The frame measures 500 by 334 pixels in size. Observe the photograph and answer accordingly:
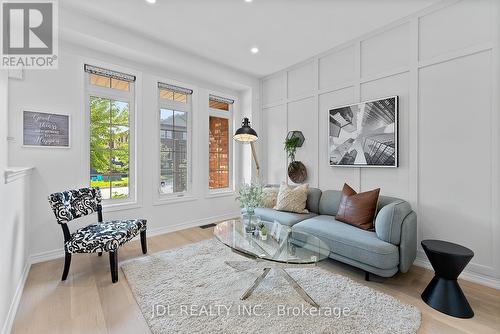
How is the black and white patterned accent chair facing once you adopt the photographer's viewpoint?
facing the viewer and to the right of the viewer

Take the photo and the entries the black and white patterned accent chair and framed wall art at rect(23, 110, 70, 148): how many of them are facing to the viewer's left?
0

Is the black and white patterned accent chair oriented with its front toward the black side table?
yes

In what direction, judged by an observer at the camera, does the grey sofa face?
facing the viewer and to the left of the viewer

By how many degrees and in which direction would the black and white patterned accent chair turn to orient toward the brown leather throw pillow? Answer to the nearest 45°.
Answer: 0° — it already faces it

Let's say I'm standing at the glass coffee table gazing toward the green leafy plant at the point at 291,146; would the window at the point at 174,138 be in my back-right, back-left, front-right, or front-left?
front-left

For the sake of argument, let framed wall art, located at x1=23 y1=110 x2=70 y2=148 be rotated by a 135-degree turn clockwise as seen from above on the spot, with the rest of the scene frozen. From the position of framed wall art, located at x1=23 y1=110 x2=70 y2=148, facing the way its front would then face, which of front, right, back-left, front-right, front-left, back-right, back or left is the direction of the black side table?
back

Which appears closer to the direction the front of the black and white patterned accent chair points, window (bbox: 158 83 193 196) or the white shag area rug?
the white shag area rug

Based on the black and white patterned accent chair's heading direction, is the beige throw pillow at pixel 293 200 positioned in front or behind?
in front

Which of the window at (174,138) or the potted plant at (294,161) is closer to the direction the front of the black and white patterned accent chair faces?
the potted plant

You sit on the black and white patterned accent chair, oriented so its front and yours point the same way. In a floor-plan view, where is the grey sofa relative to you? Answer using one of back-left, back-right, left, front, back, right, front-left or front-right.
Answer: front

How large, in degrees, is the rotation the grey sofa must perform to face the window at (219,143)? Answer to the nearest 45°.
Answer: approximately 90° to its right

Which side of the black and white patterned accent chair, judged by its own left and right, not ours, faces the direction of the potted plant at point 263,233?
front

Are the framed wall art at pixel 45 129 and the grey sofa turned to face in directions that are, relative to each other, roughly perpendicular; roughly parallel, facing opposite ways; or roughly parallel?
roughly perpendicular
